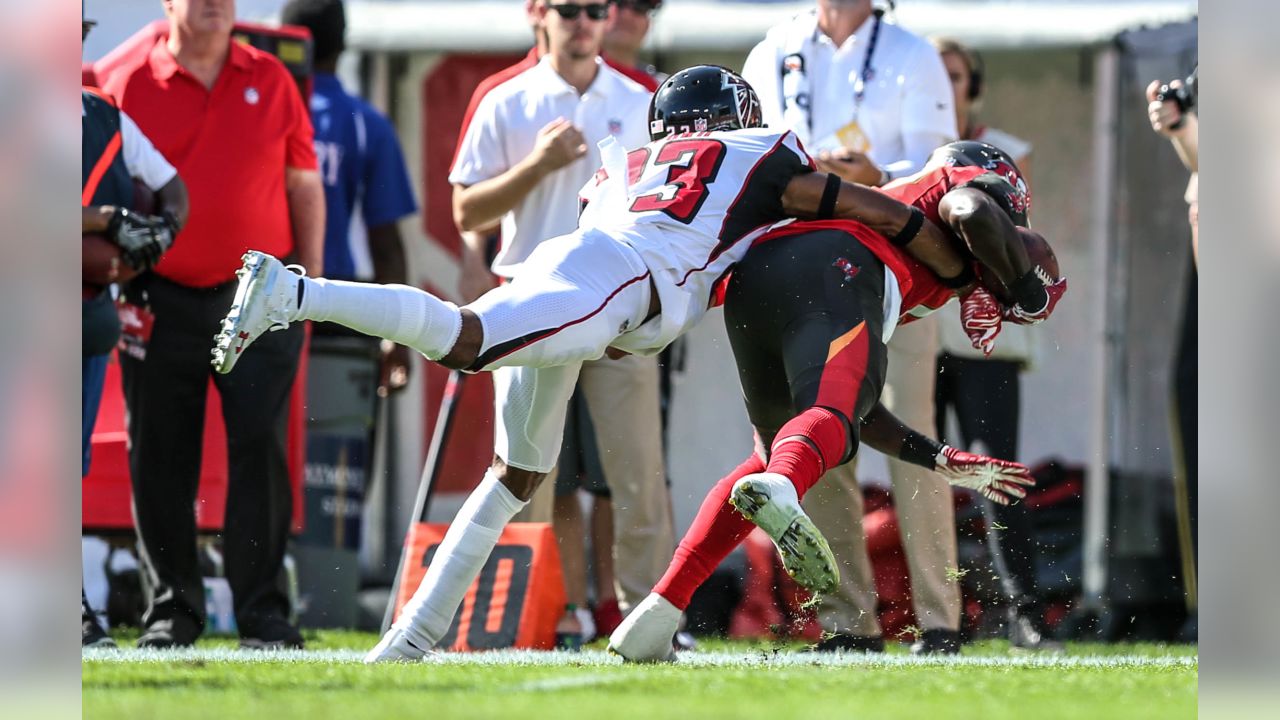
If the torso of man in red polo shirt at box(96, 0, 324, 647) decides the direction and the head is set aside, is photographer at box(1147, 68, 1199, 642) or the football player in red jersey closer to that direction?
the football player in red jersey

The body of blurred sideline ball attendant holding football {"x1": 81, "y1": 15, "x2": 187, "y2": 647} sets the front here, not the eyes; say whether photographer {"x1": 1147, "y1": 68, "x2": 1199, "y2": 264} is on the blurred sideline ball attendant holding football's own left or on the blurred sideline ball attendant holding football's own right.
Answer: on the blurred sideline ball attendant holding football's own left

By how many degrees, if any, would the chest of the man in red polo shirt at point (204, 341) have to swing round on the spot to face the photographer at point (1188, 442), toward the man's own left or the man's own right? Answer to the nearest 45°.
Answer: approximately 90° to the man's own left

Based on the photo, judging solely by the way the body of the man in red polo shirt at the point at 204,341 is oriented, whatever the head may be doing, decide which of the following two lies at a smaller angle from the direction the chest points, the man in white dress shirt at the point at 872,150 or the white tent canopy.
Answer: the man in white dress shirt

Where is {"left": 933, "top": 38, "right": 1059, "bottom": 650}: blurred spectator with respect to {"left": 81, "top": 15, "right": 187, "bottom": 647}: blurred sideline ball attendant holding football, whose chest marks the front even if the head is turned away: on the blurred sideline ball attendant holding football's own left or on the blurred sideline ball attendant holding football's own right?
on the blurred sideline ball attendant holding football's own left

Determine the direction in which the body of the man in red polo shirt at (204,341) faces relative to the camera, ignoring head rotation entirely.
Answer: toward the camera

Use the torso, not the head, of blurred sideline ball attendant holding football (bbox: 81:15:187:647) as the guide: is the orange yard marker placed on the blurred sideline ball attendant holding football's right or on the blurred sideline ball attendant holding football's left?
on the blurred sideline ball attendant holding football's left

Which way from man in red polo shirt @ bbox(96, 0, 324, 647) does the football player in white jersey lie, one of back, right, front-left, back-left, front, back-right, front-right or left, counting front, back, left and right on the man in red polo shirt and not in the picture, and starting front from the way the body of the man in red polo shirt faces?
front-left
